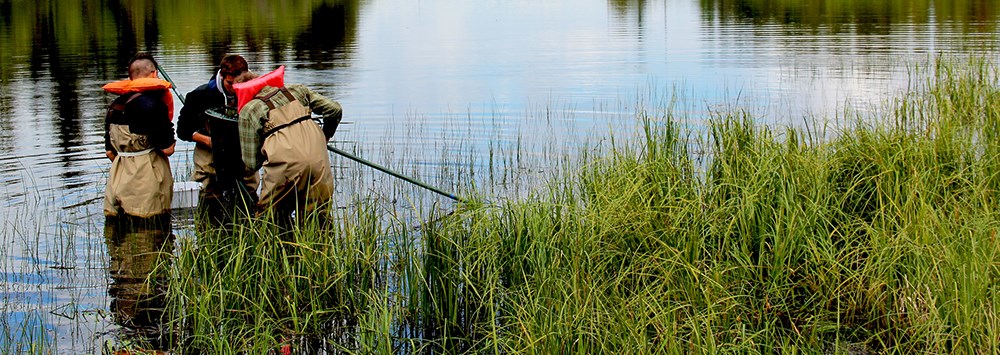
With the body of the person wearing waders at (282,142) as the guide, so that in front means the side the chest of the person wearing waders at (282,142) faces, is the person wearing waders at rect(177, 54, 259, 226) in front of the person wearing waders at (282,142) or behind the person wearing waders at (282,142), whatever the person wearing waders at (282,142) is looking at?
in front

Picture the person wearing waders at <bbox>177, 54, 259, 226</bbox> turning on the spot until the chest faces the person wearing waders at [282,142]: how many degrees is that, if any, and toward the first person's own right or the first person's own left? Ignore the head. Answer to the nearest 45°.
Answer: approximately 45° to the first person's own left

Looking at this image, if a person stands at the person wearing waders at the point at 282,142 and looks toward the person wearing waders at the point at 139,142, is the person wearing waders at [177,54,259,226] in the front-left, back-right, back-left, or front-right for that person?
front-right

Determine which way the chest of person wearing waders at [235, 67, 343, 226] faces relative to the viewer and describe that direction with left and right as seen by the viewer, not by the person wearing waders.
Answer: facing away from the viewer and to the left of the viewer

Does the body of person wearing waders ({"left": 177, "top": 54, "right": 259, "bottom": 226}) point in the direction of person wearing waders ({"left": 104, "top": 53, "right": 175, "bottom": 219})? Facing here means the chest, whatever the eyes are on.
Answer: no

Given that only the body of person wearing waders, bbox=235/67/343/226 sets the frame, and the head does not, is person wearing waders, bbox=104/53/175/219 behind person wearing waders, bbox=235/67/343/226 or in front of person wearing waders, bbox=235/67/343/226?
in front
